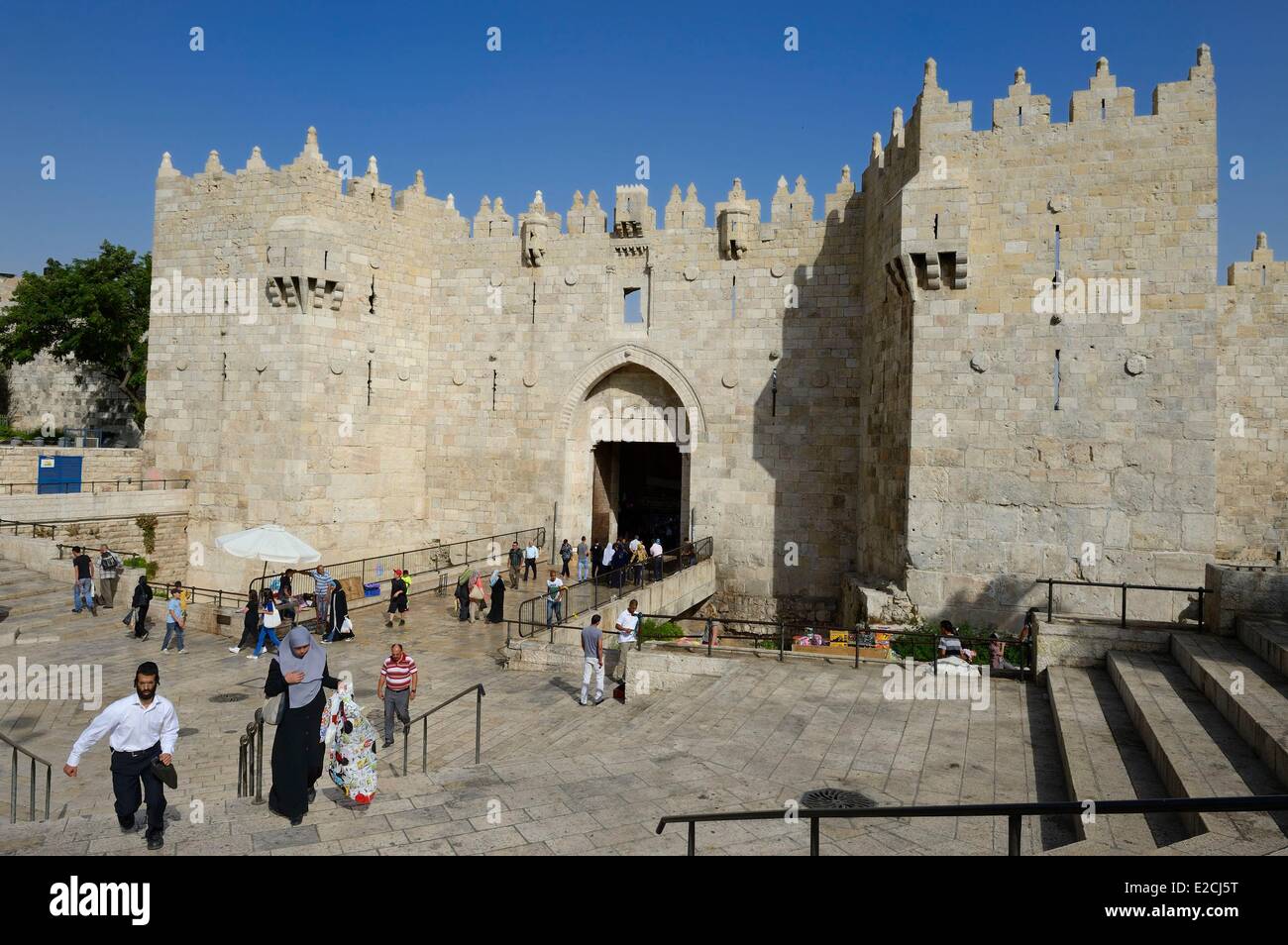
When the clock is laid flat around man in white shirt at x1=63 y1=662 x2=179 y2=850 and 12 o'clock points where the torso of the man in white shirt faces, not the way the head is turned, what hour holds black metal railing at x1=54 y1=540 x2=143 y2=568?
The black metal railing is roughly at 6 o'clock from the man in white shirt.

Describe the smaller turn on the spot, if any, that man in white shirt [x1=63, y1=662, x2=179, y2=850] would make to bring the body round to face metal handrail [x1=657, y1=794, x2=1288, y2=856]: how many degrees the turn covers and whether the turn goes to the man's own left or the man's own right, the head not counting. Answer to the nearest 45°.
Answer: approximately 45° to the man's own left

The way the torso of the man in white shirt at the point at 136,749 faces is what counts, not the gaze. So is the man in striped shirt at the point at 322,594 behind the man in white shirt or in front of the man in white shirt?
behind

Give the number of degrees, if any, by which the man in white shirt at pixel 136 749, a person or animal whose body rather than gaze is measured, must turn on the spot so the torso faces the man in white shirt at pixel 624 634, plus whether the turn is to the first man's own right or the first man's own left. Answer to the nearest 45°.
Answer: approximately 135° to the first man's own left

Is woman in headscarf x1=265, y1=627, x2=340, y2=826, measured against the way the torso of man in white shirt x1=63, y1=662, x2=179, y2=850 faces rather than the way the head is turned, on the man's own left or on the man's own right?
on the man's own left

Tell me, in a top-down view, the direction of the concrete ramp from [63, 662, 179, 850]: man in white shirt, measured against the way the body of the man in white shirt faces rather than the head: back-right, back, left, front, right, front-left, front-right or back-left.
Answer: back-left

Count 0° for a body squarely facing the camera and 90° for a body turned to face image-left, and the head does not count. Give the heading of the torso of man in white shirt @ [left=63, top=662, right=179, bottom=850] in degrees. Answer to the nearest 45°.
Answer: approximately 0°

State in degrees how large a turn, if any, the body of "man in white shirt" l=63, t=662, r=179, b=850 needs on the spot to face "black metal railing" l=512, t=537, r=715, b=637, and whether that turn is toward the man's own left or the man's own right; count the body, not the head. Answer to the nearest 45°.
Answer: approximately 135° to the man's own left

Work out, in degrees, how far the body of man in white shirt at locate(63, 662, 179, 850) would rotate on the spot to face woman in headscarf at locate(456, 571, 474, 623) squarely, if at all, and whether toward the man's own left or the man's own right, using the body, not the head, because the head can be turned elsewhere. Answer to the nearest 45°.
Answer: approximately 135° to the man's own left
